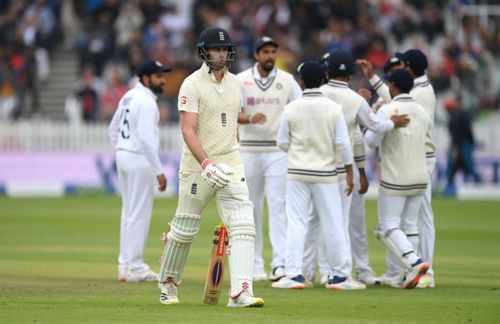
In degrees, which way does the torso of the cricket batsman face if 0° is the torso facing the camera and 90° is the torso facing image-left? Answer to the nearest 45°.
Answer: approximately 315°
